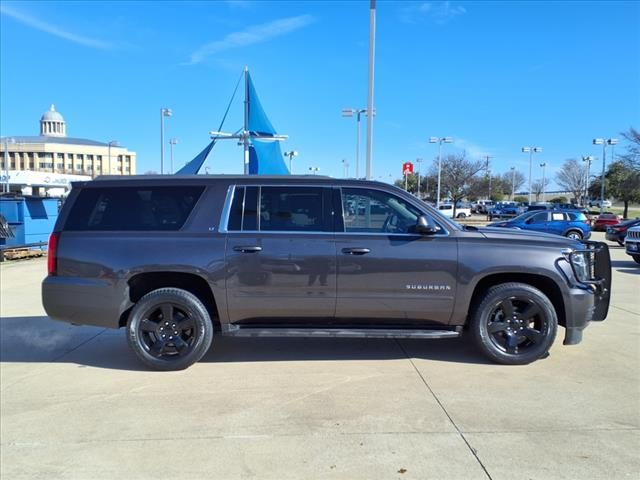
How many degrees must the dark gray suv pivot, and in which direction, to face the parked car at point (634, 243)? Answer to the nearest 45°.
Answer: approximately 45° to its left

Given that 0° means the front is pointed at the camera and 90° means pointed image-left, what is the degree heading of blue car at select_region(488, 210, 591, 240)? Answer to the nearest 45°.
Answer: approximately 90°

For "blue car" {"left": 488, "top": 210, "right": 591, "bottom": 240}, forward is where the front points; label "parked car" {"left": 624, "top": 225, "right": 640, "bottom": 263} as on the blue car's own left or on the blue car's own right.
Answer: on the blue car's own left

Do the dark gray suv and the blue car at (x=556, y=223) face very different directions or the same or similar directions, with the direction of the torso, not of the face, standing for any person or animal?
very different directions

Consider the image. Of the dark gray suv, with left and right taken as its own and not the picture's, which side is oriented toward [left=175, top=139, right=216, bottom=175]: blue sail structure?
left

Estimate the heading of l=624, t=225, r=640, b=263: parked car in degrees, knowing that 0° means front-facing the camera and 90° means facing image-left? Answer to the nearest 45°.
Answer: approximately 45°

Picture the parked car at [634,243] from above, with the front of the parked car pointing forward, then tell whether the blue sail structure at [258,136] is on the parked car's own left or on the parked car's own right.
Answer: on the parked car's own right

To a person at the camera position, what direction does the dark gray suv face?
facing to the right of the viewer

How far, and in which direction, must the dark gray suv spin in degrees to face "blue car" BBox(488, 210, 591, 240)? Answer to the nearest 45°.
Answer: approximately 45° to its left

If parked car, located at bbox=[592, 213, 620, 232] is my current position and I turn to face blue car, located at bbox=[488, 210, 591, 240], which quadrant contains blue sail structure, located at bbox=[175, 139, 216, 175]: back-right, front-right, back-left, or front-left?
front-right

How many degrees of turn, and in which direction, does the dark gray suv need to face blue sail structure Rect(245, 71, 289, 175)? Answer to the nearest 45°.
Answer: approximately 90° to its left

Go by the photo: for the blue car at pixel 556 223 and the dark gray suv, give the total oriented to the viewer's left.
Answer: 1
